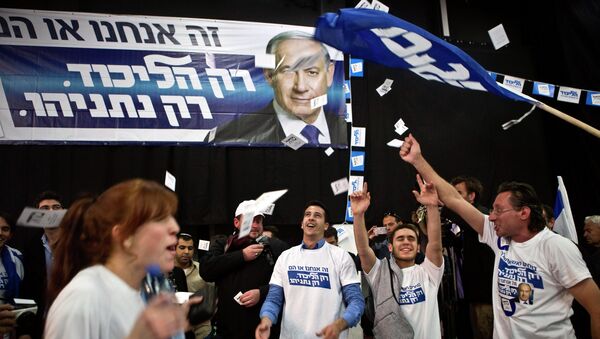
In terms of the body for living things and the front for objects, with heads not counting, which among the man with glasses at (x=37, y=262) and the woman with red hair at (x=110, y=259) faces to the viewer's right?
the woman with red hair

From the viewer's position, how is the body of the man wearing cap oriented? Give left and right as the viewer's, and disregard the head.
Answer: facing the viewer and to the right of the viewer

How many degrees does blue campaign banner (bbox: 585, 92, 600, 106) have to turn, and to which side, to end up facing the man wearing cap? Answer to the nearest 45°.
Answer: approximately 45° to its right

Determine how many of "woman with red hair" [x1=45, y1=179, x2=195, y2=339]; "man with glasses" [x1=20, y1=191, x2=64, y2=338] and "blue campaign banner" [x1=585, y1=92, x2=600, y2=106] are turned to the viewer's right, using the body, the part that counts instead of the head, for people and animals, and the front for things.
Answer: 1

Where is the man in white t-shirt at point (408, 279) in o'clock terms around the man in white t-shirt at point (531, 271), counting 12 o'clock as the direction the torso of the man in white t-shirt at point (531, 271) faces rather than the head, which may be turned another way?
the man in white t-shirt at point (408, 279) is roughly at 2 o'clock from the man in white t-shirt at point (531, 271).

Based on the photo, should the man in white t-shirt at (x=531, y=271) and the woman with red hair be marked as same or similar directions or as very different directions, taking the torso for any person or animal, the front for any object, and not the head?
very different directions

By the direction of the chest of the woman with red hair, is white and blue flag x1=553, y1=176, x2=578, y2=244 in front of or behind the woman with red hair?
in front

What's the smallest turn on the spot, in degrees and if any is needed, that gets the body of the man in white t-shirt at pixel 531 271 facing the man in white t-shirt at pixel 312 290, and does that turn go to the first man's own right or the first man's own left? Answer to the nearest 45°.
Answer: approximately 45° to the first man's own right

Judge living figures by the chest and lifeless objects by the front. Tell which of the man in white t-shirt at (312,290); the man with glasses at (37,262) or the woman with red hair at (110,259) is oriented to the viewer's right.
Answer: the woman with red hair
